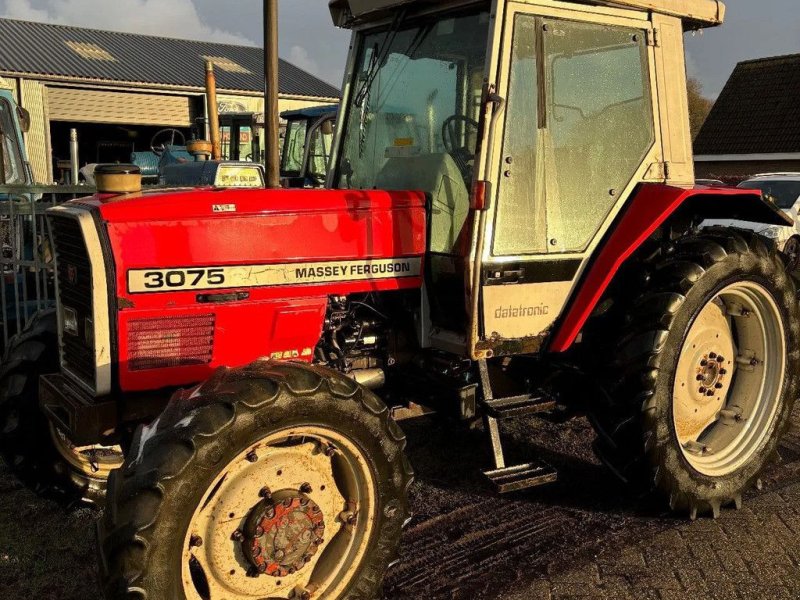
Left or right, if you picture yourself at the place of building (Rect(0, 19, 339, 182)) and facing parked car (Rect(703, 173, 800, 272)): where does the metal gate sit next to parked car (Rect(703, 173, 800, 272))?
right

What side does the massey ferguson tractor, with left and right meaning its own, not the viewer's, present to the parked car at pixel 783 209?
back

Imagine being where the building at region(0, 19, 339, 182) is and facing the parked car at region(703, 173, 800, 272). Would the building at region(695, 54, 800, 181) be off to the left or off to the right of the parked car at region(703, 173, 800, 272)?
left

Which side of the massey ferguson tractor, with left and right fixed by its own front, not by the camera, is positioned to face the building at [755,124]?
back

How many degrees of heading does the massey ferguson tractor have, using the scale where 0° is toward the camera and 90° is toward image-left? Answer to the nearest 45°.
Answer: approximately 45°
